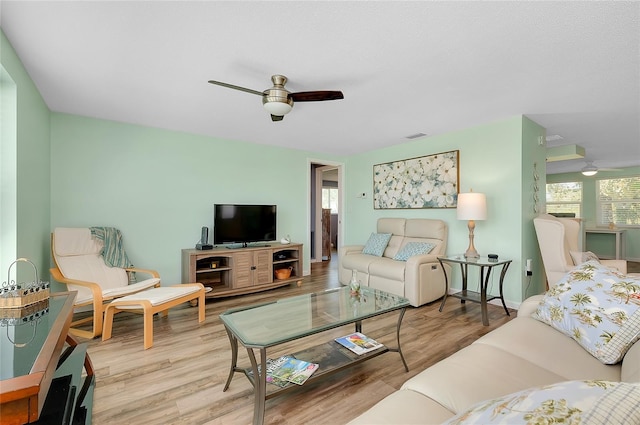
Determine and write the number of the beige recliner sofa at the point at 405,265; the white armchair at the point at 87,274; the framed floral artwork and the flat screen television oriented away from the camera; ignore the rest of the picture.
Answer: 0

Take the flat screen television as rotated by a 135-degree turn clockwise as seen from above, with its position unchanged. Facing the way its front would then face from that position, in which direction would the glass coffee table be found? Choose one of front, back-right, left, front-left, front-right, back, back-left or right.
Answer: back-left

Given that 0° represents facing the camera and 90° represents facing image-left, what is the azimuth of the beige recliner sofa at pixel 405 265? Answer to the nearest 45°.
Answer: approximately 45°

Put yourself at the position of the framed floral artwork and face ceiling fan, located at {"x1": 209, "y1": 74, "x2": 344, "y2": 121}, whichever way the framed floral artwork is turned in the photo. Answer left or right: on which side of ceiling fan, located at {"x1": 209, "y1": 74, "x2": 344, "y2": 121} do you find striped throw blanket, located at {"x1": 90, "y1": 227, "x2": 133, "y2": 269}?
right

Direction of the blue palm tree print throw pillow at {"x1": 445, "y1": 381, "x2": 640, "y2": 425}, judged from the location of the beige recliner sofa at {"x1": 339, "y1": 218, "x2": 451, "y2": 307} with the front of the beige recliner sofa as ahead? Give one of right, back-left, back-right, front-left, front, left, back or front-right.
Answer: front-left

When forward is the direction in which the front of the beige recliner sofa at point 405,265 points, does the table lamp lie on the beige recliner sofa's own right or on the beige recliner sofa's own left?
on the beige recliner sofa's own left

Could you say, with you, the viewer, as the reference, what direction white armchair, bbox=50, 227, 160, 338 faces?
facing the viewer and to the right of the viewer

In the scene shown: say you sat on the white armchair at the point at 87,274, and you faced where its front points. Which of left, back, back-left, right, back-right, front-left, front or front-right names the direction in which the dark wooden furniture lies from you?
front-right

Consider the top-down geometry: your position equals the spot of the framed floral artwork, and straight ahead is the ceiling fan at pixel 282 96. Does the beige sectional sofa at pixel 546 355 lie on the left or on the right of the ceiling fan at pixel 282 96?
left

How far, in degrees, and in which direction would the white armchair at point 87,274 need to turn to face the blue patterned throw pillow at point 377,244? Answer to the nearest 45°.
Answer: approximately 45° to its left

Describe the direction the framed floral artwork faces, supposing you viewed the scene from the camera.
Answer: facing the viewer and to the left of the viewer

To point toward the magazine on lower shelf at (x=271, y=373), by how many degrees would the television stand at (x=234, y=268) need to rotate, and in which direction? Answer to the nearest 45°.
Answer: approximately 45° to its right

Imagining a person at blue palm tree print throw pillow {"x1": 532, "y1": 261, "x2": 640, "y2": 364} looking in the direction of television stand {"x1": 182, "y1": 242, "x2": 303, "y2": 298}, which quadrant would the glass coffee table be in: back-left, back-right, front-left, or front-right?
front-left

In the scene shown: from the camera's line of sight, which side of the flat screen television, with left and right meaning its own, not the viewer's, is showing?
front
